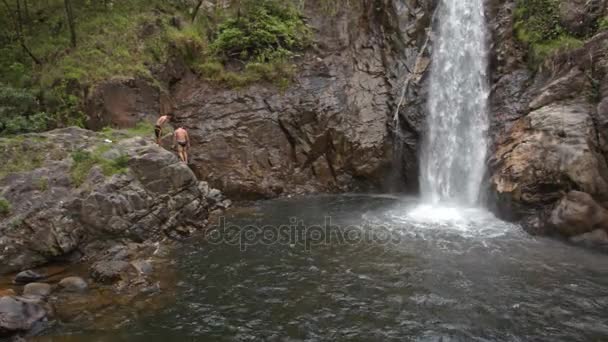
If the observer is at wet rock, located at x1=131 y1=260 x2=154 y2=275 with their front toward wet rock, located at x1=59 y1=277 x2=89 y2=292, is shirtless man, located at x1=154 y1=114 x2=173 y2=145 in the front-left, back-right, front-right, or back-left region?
back-right

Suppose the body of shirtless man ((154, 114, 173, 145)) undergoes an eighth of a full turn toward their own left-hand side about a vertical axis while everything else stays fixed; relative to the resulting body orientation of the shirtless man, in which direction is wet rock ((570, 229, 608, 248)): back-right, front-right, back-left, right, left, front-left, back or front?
right

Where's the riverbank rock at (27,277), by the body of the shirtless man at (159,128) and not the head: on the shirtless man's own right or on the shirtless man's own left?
on the shirtless man's own right

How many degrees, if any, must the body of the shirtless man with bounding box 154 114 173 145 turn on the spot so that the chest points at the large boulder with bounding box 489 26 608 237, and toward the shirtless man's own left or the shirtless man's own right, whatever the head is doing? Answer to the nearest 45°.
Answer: approximately 45° to the shirtless man's own right

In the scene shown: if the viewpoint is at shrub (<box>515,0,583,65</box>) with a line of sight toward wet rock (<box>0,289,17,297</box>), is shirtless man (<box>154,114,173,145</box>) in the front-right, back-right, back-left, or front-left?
front-right

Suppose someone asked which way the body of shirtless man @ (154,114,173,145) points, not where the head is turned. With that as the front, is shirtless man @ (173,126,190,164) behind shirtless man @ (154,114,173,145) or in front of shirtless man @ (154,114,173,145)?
in front
